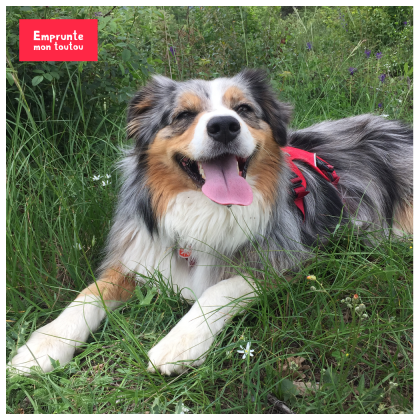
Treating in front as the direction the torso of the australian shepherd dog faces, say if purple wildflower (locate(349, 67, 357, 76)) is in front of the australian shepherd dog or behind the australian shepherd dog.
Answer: behind

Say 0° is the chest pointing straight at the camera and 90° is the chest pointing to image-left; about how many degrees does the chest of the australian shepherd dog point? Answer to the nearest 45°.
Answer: approximately 45°
